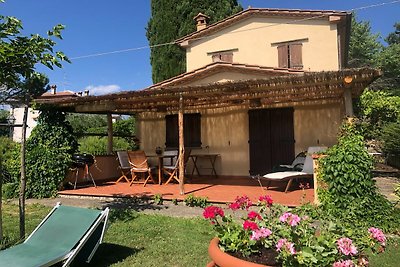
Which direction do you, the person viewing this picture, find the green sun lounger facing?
facing the viewer and to the left of the viewer

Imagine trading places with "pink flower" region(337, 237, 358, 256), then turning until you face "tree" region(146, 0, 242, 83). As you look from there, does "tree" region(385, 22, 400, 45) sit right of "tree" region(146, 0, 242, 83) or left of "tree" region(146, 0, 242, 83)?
right

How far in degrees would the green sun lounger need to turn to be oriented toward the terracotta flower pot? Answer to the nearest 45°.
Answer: approximately 90° to its left

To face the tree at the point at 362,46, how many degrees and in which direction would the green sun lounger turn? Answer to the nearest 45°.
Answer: approximately 180°

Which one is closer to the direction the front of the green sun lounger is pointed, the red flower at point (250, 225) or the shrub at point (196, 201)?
the red flower

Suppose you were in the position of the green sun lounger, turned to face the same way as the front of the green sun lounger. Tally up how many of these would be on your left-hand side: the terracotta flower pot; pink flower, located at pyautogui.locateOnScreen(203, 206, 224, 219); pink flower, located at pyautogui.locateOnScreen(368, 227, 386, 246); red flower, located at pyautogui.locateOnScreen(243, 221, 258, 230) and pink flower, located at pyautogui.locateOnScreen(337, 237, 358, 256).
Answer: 5

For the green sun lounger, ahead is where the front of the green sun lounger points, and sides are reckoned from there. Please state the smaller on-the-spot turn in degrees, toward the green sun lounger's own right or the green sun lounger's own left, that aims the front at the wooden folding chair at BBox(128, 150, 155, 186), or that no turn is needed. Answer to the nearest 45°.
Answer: approximately 180°

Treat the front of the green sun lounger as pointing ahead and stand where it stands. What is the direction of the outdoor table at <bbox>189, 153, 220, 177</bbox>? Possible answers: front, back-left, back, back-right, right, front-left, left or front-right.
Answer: back

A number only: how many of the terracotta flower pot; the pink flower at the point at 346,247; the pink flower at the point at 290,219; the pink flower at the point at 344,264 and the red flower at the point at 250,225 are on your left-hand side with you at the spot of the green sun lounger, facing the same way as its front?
5

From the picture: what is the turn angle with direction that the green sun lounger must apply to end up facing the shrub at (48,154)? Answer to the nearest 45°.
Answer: approximately 135° to its right

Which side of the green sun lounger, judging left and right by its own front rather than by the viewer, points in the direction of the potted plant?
left
